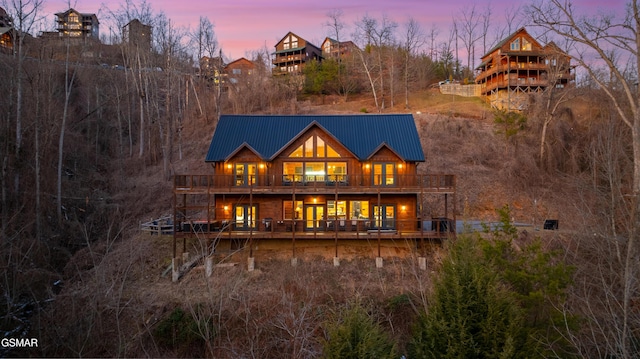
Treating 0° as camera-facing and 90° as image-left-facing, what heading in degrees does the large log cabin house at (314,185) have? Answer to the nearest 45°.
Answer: approximately 0°

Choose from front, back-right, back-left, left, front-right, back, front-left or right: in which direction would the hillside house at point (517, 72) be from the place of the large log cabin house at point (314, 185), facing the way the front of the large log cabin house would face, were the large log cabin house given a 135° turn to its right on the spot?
right
